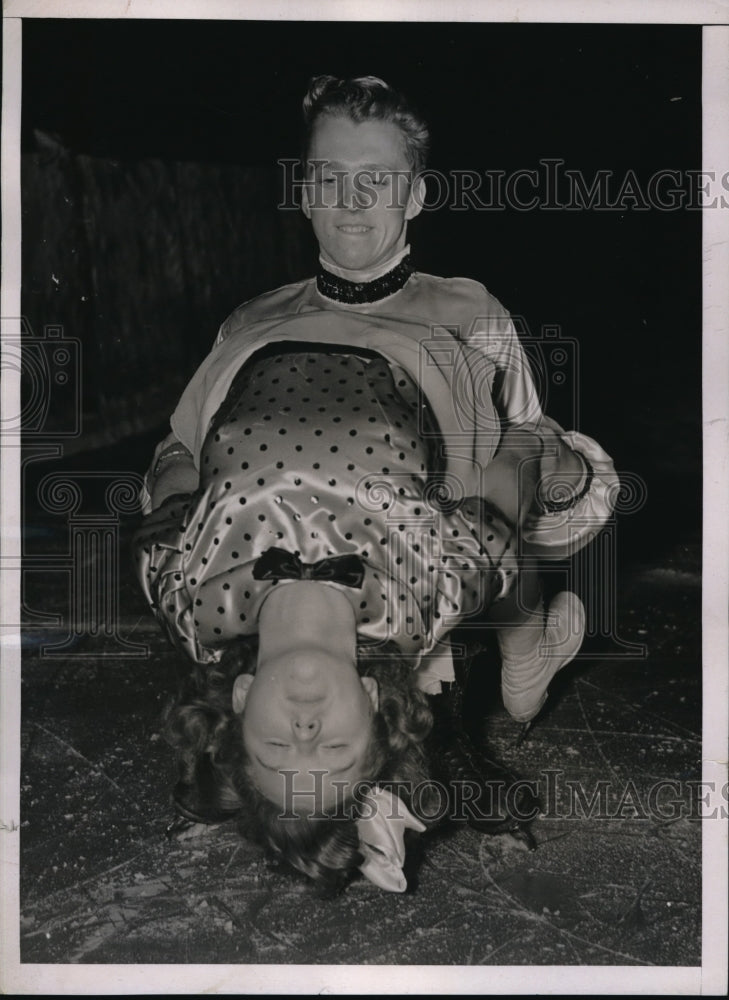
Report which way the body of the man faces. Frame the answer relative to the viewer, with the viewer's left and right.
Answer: facing the viewer
